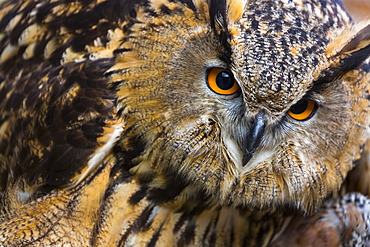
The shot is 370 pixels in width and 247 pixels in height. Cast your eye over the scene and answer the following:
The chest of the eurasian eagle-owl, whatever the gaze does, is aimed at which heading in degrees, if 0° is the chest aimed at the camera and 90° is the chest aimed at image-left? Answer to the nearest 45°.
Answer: approximately 315°
